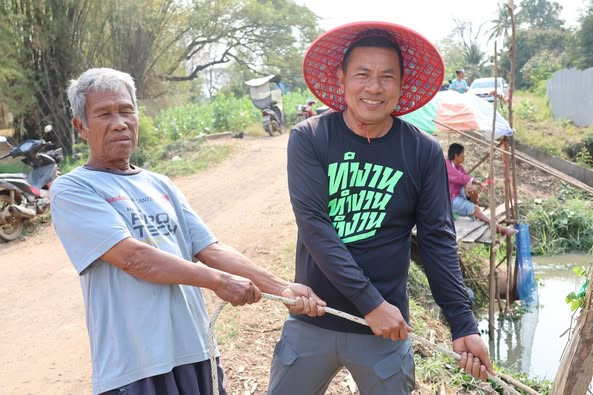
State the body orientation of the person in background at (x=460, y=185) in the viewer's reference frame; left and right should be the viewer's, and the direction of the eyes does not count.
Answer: facing to the right of the viewer

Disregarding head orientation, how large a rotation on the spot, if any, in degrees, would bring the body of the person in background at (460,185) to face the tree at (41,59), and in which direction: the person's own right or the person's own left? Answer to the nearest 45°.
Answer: approximately 180°

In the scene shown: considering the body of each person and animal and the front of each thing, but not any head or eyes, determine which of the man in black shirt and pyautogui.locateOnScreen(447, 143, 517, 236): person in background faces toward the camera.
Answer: the man in black shirt

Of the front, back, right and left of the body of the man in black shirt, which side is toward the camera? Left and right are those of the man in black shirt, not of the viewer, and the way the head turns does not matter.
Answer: front

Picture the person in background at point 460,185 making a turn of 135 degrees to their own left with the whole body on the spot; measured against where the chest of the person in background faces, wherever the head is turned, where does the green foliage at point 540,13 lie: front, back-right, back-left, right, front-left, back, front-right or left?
front-right

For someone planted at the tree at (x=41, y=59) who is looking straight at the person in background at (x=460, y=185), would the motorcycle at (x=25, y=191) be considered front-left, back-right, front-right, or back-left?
front-right

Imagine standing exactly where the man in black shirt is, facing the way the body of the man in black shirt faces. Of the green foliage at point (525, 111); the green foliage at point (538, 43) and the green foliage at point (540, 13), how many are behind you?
3

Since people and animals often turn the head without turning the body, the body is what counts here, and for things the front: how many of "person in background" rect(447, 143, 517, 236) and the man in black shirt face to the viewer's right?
1

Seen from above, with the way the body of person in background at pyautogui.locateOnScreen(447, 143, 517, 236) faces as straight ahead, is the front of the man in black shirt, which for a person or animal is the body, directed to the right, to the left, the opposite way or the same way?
to the right

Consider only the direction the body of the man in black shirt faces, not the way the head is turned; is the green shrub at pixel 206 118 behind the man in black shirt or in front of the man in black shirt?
behind

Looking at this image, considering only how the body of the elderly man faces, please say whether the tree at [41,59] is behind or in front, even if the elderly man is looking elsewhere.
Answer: behind

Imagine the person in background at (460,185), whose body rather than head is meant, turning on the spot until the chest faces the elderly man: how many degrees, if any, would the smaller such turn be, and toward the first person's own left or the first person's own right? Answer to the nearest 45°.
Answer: approximately 90° to the first person's own right

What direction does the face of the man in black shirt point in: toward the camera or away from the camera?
toward the camera

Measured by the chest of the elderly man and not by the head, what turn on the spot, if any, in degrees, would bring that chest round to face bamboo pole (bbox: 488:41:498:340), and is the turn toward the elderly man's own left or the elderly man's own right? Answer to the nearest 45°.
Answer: approximately 90° to the elderly man's own left

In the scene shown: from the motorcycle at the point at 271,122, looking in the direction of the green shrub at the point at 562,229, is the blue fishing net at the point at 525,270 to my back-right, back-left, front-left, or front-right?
front-right
